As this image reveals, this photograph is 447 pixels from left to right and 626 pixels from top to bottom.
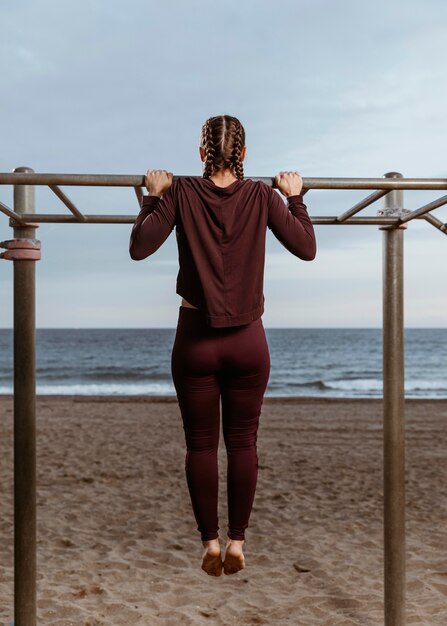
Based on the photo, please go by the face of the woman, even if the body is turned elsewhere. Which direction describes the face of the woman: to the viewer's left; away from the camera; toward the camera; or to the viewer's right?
away from the camera

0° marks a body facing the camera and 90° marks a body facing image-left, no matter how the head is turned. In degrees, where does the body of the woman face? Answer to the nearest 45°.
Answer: approximately 180°
